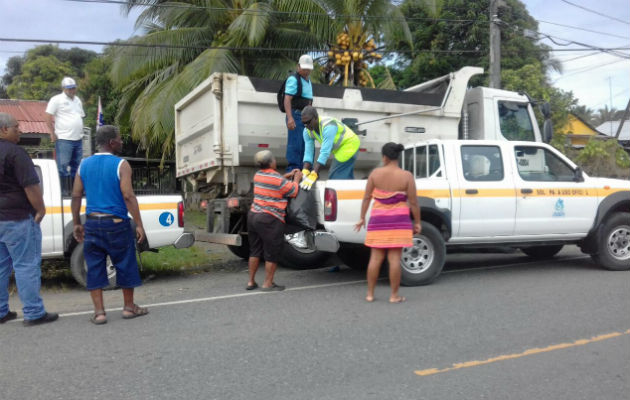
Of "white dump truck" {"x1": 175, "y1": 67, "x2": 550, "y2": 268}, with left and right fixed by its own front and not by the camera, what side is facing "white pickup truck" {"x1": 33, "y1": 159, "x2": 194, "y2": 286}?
back

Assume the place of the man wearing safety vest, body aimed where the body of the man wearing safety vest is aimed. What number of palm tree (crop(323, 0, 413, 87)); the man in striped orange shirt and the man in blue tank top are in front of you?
2

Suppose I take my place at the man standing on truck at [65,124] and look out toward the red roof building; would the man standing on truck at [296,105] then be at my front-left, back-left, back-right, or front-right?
back-right

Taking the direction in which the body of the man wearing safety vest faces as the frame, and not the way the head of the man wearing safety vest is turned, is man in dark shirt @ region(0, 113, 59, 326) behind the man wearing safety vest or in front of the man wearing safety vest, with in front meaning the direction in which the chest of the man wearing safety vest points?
in front

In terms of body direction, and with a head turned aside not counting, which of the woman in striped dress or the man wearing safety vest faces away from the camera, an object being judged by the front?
the woman in striped dress

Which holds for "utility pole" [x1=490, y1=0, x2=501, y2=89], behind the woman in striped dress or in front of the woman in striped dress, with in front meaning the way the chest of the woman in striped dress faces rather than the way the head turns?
in front

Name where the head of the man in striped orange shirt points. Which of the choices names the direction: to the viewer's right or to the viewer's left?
to the viewer's right

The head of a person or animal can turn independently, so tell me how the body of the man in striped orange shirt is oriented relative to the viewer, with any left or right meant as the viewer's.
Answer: facing away from the viewer and to the right of the viewer

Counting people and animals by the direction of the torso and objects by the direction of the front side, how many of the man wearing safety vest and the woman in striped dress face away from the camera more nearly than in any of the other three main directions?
1

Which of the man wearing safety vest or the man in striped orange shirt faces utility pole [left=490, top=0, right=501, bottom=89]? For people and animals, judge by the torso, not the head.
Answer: the man in striped orange shirt

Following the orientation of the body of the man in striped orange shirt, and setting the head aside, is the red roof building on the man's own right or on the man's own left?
on the man's own left

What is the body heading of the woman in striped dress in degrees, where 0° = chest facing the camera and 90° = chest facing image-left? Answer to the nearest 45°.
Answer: approximately 180°

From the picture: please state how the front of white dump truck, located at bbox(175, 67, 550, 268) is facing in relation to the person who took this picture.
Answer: facing away from the viewer and to the right of the viewer

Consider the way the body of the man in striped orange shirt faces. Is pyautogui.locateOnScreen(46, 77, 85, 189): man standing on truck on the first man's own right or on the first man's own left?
on the first man's own left

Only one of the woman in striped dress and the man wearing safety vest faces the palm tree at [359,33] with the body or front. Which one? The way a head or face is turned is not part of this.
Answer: the woman in striped dress
